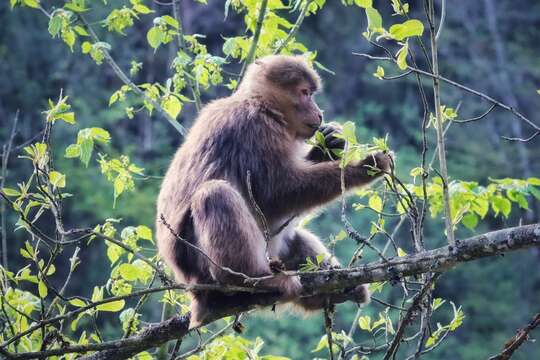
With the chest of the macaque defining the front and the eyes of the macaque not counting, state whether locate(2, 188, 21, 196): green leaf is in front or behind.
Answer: behind

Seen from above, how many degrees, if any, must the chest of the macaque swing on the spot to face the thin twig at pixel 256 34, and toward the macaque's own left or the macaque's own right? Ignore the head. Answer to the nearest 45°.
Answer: approximately 90° to the macaque's own left

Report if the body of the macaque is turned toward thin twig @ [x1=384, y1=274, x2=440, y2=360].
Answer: yes

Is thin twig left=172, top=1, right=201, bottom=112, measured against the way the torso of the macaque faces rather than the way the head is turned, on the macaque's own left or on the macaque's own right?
on the macaque's own left

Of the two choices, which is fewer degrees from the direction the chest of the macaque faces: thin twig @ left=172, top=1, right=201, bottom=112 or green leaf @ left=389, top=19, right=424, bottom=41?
the green leaf

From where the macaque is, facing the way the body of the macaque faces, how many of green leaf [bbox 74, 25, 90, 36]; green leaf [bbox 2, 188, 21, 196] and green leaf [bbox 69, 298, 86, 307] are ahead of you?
0

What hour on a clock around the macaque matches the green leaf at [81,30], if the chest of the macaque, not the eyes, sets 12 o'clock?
The green leaf is roughly at 7 o'clock from the macaque.

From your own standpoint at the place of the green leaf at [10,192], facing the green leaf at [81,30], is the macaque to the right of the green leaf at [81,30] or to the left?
right

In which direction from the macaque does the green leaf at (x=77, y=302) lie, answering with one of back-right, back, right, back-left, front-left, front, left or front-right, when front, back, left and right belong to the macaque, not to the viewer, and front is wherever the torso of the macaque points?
back-right

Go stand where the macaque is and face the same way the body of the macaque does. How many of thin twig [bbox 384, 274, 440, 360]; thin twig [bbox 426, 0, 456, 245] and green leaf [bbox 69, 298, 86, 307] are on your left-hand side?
0

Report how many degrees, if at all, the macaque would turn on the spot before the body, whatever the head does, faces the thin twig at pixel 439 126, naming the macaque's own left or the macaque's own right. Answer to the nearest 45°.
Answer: approximately 45° to the macaque's own right

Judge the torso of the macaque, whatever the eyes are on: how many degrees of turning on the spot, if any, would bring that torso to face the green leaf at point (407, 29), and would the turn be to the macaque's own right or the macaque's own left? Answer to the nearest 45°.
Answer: approximately 45° to the macaque's own right

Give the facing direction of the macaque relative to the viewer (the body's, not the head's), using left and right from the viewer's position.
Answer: facing to the right of the viewer
